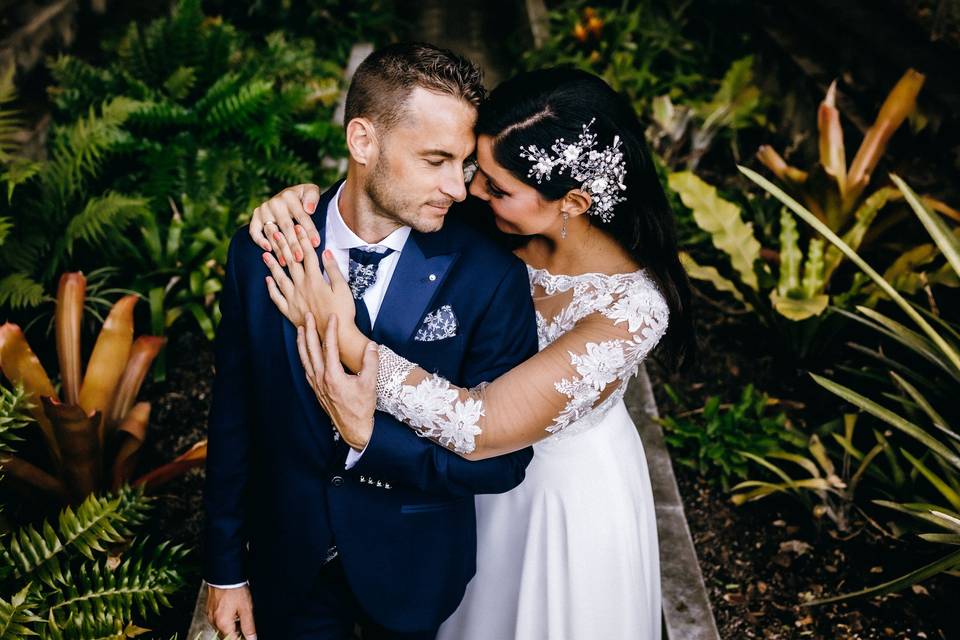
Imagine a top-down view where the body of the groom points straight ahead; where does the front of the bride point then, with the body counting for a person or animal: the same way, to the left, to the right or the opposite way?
to the right

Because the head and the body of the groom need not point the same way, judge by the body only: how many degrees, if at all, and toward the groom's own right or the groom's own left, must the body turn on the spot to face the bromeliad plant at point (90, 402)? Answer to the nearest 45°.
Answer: approximately 135° to the groom's own right

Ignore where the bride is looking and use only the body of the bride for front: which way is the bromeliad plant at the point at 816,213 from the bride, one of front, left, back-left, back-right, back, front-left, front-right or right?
back-right

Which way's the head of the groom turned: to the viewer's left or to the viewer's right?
to the viewer's right

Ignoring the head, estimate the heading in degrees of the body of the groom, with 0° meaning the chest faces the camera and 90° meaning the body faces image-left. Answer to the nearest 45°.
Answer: approximately 0°

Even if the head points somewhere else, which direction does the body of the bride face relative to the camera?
to the viewer's left
